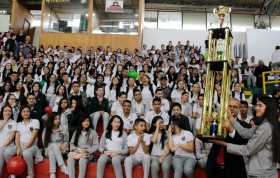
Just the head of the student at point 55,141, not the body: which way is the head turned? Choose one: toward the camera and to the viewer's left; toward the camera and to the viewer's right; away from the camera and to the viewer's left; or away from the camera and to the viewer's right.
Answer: toward the camera and to the viewer's right

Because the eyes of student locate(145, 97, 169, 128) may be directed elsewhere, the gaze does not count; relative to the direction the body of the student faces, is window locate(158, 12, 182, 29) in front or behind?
behind

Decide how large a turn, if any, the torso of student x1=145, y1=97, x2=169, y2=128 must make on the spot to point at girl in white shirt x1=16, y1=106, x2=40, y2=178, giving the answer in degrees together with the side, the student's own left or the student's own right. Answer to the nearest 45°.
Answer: approximately 45° to the student's own right

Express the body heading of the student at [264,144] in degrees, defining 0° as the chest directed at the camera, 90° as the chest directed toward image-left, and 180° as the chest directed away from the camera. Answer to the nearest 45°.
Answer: approximately 90°

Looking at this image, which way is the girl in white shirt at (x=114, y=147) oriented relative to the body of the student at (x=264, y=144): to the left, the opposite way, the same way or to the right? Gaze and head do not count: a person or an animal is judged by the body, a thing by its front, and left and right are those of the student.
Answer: to the left

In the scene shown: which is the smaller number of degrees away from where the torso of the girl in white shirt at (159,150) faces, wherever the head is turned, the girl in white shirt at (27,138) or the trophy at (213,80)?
the trophy

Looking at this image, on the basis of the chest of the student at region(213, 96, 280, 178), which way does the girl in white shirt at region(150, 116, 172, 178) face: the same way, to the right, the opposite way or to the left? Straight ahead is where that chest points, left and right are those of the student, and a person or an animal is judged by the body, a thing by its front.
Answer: to the left

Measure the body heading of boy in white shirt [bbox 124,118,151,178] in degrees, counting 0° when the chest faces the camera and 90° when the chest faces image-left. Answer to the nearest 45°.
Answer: approximately 0°
